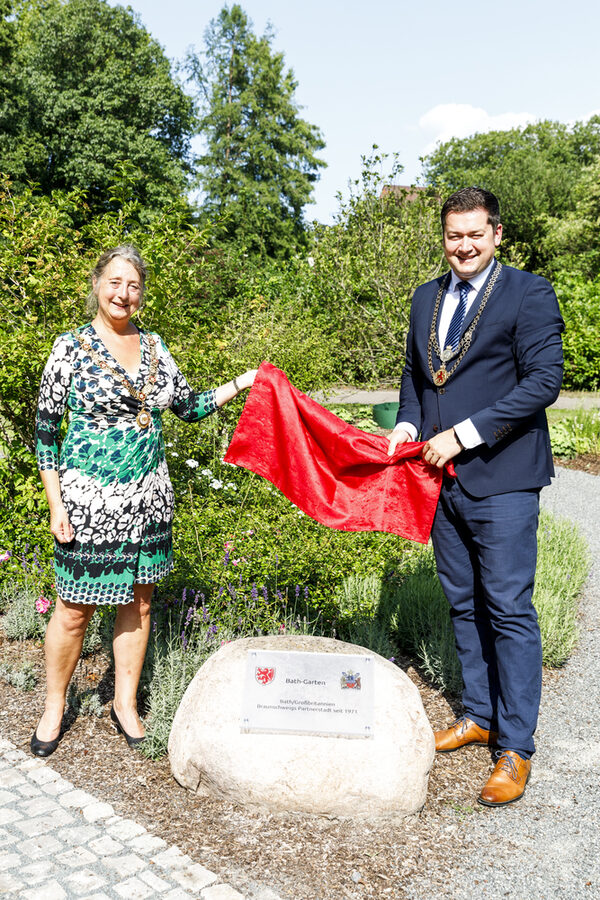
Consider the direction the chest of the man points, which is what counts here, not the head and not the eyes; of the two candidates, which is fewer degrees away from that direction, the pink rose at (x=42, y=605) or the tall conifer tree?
the pink rose

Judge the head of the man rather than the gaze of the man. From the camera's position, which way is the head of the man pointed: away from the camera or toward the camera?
toward the camera

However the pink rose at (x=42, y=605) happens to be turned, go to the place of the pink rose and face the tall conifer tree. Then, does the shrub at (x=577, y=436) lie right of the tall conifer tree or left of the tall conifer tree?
right

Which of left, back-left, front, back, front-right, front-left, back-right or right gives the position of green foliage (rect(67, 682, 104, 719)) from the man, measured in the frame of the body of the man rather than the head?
front-right

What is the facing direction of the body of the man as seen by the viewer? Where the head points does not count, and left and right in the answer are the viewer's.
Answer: facing the viewer and to the left of the viewer

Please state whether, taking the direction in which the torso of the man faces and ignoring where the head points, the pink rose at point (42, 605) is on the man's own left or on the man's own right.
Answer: on the man's own right

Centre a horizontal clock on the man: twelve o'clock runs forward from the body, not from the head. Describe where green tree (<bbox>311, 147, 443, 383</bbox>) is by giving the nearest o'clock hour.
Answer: The green tree is roughly at 4 o'clock from the man.

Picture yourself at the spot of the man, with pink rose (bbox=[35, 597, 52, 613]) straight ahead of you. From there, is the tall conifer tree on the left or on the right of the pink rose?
right

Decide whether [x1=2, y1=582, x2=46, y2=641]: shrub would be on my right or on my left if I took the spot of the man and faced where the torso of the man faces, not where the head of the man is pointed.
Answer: on my right

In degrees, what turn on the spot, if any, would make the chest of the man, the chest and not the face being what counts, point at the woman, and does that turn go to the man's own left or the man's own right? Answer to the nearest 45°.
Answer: approximately 45° to the man's own right

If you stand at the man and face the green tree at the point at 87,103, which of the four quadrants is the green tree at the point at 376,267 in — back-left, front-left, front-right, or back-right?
front-right
